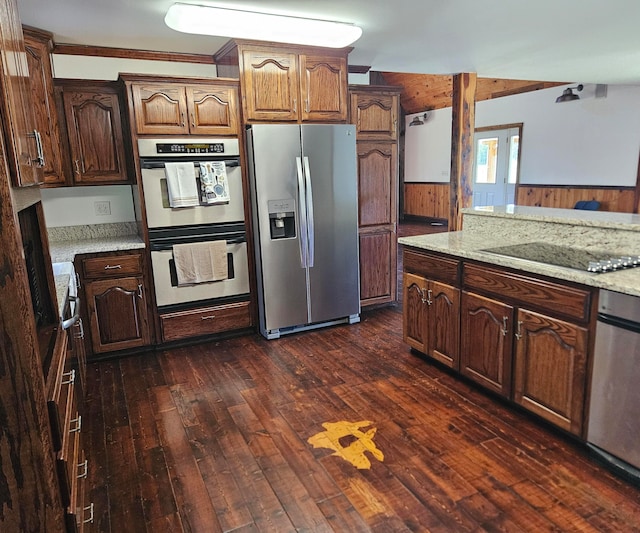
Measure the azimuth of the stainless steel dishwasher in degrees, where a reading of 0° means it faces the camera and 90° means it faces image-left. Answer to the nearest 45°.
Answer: approximately 45°

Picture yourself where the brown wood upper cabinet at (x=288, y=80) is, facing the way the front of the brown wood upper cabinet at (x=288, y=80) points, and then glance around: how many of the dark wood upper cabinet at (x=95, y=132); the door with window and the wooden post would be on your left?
2

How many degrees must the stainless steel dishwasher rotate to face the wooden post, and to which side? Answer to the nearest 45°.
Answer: approximately 90° to its right

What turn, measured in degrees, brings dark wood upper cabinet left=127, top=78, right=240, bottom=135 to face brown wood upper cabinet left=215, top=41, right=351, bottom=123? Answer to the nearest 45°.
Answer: approximately 90° to its left

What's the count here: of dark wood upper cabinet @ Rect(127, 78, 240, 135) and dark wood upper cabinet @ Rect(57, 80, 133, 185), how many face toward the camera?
2

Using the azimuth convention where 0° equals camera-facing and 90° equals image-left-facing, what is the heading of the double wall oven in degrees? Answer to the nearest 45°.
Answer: approximately 0°

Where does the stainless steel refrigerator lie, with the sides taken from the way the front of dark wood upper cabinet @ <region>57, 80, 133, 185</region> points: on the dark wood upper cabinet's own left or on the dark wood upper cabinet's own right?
on the dark wood upper cabinet's own left

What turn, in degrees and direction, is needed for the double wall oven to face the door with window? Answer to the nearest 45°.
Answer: approximately 135° to its left

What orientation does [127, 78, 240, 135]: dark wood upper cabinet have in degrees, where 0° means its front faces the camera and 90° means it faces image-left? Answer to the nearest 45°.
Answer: approximately 0°

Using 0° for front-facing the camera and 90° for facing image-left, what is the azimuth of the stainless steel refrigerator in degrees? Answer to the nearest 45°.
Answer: approximately 315°

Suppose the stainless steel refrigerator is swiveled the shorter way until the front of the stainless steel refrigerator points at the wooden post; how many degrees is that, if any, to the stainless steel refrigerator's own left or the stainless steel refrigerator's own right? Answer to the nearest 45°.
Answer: approximately 90° to the stainless steel refrigerator's own left

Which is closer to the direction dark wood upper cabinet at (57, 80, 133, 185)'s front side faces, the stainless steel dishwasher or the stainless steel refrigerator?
the stainless steel dishwasher

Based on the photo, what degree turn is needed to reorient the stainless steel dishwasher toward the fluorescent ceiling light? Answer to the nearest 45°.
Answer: approximately 45° to its right

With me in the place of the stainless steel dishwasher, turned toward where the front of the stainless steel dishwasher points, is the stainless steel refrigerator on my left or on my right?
on my right
